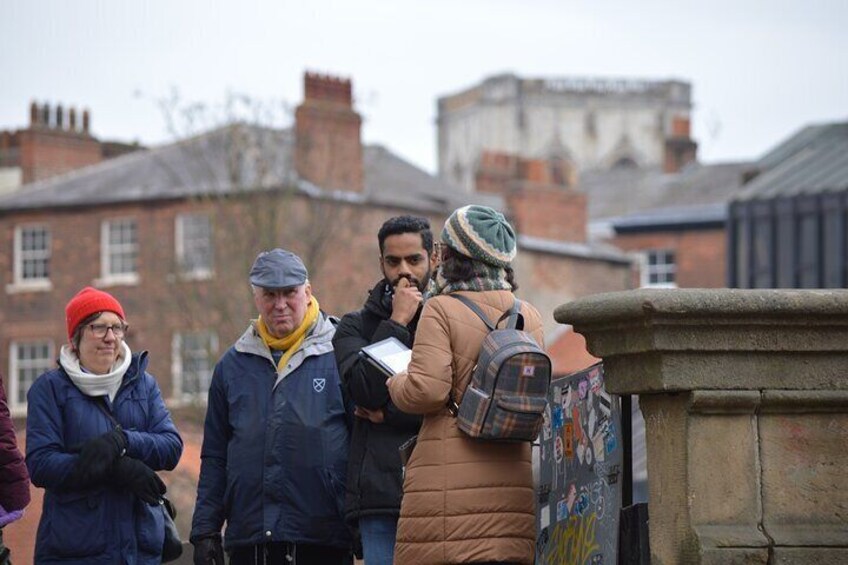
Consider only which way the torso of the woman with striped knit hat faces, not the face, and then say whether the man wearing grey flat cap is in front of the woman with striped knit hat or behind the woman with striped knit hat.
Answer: in front

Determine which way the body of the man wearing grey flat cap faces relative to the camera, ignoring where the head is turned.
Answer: toward the camera

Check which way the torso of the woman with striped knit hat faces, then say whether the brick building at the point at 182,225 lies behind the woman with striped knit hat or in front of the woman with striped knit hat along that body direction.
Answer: in front

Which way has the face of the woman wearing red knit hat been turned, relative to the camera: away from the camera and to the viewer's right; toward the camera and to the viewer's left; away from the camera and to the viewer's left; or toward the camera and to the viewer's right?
toward the camera and to the viewer's right

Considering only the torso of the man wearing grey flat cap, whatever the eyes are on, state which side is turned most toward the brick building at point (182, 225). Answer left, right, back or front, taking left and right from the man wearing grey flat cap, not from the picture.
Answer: back

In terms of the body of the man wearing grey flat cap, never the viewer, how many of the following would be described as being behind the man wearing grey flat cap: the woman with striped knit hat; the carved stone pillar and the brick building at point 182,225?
1

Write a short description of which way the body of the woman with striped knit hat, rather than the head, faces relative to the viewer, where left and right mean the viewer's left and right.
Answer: facing away from the viewer and to the left of the viewer

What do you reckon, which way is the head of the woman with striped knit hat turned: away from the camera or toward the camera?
away from the camera

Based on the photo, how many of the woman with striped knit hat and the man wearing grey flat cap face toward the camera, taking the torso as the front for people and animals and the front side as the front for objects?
1

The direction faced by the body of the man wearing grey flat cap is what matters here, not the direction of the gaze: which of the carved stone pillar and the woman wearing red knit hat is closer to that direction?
the carved stone pillar
